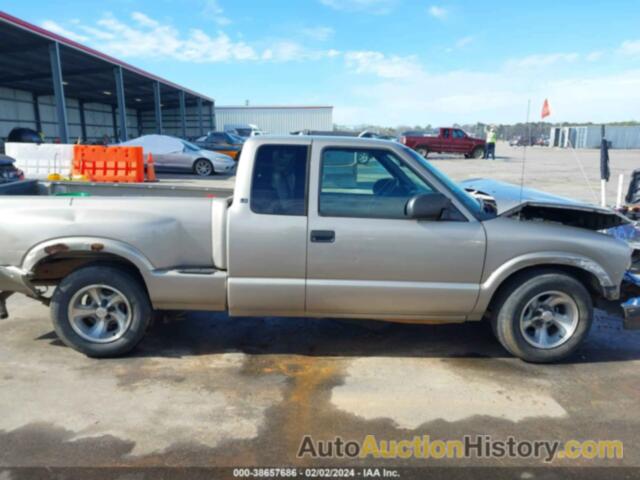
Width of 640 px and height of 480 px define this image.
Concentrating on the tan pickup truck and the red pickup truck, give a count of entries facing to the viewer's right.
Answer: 2

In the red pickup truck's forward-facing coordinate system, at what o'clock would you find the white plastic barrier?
The white plastic barrier is roughly at 4 o'clock from the red pickup truck.

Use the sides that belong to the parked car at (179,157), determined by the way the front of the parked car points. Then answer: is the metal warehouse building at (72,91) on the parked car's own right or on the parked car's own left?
on the parked car's own left

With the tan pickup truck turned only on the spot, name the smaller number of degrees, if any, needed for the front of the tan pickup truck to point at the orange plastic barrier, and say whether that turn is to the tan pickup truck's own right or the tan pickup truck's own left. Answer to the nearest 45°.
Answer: approximately 135° to the tan pickup truck's own left

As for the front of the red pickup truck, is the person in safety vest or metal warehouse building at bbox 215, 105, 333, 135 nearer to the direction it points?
the person in safety vest

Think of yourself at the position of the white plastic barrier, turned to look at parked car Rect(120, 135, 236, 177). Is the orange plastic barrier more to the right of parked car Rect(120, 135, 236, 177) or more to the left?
right

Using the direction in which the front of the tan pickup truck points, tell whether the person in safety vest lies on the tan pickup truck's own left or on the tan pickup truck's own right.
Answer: on the tan pickup truck's own left

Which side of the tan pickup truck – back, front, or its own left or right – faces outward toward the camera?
right

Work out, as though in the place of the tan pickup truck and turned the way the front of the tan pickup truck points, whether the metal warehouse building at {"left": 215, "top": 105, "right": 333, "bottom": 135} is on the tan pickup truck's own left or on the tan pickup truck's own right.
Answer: on the tan pickup truck's own left

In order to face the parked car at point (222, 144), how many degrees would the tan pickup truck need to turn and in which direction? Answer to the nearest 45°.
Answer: approximately 90° to its left

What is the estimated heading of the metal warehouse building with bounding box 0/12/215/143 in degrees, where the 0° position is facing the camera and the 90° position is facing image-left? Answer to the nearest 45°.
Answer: approximately 315°

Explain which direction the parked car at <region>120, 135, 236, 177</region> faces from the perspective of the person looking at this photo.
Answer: facing to the right of the viewer

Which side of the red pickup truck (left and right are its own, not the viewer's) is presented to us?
right

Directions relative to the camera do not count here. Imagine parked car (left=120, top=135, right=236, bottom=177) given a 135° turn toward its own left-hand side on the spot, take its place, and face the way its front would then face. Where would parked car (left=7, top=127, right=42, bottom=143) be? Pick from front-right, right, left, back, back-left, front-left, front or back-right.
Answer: front
